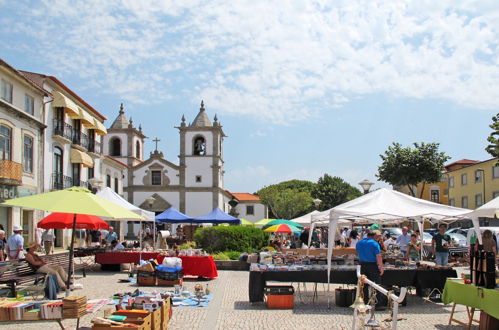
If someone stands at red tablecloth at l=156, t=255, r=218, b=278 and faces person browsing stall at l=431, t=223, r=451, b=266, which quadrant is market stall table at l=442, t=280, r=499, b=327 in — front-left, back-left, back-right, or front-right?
front-right

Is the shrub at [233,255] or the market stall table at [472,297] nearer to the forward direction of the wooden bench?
the market stall table

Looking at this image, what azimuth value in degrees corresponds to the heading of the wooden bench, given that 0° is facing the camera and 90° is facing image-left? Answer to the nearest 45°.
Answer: approximately 315°

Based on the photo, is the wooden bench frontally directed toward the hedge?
no
